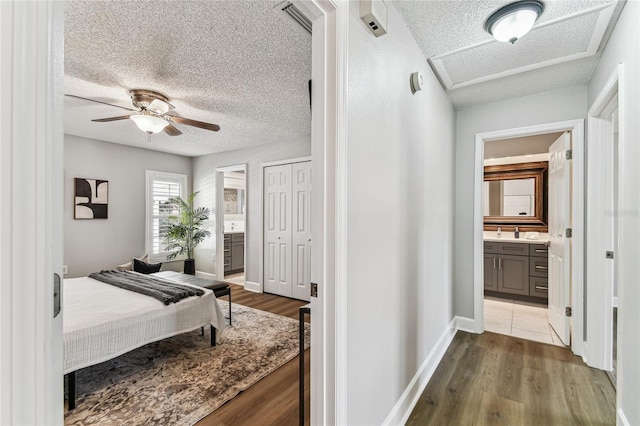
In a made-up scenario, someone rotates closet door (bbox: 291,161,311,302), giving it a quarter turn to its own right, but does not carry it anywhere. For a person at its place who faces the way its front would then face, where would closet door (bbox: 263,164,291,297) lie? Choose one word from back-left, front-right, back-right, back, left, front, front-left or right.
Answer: front

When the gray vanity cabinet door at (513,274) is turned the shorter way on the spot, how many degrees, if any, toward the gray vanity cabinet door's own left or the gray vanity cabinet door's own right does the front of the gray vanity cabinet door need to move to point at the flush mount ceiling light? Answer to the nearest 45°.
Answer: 0° — it already faces it

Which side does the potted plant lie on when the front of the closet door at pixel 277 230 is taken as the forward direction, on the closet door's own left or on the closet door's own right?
on the closet door's own right

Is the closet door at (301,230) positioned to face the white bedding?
yes

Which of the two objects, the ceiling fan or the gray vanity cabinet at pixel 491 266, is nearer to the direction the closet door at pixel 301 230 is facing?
the ceiling fan

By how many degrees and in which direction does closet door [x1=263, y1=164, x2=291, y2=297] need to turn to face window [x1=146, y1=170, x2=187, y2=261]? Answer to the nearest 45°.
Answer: approximately 45° to its right

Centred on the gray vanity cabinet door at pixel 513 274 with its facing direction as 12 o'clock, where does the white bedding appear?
The white bedding is roughly at 1 o'clock from the gray vanity cabinet door.

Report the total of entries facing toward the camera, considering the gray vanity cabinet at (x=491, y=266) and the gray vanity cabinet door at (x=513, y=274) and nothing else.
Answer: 2
